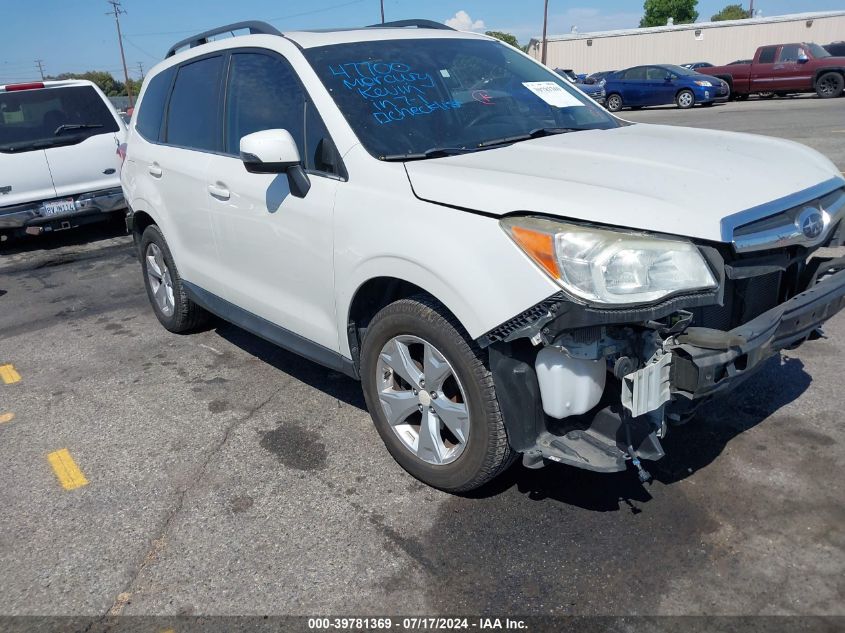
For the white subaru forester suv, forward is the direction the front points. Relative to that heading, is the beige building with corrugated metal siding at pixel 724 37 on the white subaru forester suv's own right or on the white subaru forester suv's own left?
on the white subaru forester suv's own left

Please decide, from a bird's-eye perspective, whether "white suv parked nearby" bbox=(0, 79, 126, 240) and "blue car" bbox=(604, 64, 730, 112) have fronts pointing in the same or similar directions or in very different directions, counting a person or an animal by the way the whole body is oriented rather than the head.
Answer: very different directions

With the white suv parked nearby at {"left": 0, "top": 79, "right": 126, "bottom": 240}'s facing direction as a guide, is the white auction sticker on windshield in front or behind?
behind

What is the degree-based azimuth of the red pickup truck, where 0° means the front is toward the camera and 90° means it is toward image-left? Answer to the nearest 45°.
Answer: approximately 270°

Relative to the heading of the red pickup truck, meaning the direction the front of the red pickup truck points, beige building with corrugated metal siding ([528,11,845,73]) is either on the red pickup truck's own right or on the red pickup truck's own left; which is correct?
on the red pickup truck's own left

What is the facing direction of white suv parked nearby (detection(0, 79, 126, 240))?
away from the camera

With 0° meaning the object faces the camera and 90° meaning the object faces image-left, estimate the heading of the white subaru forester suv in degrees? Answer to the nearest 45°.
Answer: approximately 315°

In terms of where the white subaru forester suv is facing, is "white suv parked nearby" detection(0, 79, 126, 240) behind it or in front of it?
behind

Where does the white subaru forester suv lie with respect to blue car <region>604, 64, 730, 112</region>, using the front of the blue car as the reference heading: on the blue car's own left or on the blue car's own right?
on the blue car's own right

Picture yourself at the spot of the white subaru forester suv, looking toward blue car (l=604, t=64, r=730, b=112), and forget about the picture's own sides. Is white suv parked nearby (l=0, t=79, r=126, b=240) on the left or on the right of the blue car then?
left
